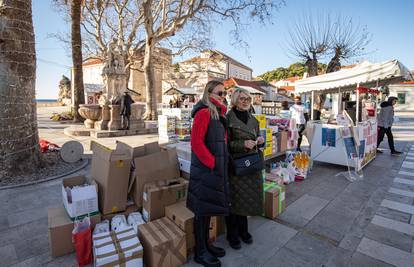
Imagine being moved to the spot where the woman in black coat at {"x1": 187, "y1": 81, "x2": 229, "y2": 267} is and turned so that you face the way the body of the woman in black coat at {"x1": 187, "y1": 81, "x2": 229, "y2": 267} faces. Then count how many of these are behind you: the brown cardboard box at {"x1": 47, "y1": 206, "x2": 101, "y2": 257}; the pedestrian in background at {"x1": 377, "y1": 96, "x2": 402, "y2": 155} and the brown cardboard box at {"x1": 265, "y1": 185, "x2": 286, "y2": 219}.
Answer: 1

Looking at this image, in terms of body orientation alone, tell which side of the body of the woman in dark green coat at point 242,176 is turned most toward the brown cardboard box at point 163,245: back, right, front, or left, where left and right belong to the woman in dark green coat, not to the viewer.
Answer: right

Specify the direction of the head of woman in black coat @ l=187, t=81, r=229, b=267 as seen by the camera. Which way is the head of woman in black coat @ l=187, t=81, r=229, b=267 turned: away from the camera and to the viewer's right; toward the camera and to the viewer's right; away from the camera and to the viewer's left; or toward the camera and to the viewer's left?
toward the camera and to the viewer's right

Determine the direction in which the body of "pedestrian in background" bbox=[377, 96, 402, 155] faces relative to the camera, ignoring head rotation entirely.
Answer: to the viewer's right

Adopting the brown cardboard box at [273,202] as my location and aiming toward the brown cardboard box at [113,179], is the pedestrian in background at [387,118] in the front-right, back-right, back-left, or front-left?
back-right

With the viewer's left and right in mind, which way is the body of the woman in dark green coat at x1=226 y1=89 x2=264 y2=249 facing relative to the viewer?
facing the viewer and to the right of the viewer

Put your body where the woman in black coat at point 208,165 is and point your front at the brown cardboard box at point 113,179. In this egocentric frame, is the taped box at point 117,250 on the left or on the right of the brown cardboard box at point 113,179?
left

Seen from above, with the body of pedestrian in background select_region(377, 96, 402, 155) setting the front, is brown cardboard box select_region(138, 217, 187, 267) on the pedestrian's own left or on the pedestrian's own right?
on the pedestrian's own right
